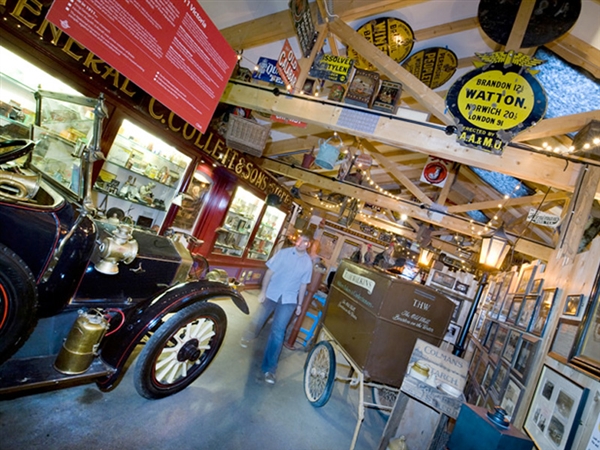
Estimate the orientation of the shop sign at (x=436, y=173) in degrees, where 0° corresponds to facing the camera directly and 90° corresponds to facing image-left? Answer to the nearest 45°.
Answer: approximately 0°

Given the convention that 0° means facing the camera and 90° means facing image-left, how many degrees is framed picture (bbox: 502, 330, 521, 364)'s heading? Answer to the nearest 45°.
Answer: approximately 45°

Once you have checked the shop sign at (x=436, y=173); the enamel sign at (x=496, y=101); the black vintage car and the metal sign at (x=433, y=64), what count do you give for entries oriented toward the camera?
3

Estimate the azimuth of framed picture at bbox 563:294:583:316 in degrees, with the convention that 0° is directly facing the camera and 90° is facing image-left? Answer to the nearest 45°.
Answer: approximately 45°

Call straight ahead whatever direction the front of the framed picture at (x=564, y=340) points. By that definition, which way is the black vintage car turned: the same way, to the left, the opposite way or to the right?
to the right
